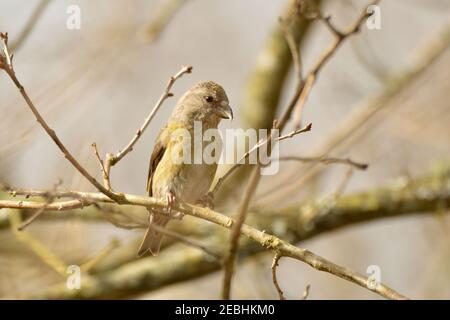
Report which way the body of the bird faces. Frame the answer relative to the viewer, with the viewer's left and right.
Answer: facing the viewer and to the right of the viewer

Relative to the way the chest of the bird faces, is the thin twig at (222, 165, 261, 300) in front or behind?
in front

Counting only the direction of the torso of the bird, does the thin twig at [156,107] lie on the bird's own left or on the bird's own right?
on the bird's own right

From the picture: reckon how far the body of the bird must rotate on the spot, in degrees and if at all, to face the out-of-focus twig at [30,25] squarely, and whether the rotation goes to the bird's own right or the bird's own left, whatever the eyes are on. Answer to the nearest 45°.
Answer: approximately 135° to the bird's own right

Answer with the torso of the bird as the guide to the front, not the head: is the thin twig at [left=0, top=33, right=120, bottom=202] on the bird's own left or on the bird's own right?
on the bird's own right
